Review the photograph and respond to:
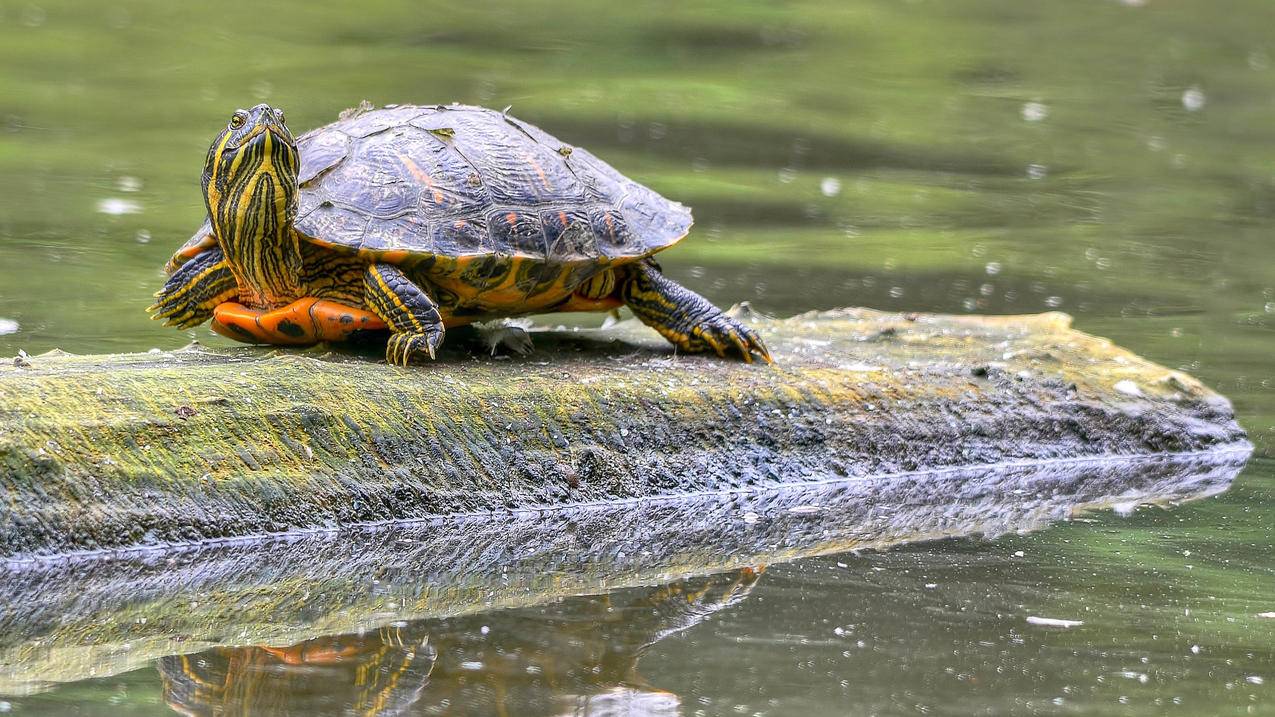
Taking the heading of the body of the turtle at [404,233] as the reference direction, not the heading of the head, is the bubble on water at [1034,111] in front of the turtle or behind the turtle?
behind

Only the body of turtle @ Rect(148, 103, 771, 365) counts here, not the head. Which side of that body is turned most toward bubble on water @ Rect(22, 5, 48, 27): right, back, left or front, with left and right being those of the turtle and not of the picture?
right

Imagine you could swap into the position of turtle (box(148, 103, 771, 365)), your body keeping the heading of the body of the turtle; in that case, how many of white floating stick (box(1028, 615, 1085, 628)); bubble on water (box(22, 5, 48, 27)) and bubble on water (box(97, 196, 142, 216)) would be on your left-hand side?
1

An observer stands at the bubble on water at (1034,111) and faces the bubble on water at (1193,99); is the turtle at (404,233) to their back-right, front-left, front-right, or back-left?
back-right

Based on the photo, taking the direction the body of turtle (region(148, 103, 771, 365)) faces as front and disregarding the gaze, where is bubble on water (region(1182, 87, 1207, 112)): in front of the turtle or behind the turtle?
behind

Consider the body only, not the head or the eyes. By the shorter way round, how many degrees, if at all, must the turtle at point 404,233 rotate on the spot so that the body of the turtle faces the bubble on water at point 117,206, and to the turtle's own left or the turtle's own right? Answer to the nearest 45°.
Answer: approximately 90° to the turtle's own right

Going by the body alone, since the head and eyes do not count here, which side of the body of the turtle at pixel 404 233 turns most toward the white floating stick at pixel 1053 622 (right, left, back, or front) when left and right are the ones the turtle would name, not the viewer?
left

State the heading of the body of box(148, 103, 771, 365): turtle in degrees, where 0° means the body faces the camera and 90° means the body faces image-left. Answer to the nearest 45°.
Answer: approximately 45°
